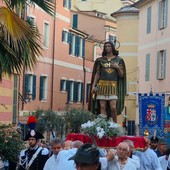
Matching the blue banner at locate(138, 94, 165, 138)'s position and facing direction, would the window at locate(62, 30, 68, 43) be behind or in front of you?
behind

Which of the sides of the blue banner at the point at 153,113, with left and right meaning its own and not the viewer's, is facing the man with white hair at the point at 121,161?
front

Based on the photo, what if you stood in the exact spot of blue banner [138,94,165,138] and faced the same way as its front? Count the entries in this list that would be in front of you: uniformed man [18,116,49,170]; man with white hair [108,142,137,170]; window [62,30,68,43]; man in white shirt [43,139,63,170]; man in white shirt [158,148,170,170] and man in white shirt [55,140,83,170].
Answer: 5

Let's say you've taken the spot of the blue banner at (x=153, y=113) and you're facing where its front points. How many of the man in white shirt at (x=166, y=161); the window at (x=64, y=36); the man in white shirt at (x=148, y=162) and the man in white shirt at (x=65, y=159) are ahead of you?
3

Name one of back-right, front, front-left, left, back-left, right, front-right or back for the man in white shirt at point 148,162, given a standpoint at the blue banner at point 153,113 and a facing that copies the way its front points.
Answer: front

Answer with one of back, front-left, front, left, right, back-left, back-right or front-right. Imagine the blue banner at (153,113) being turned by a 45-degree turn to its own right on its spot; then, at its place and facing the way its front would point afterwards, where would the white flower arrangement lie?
front-left

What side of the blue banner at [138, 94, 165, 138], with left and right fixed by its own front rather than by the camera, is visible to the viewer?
front

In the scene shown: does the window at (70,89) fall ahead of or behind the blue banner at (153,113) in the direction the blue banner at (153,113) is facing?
behind

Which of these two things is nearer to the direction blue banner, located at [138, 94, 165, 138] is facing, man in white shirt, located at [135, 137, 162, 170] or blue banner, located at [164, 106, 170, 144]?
the man in white shirt

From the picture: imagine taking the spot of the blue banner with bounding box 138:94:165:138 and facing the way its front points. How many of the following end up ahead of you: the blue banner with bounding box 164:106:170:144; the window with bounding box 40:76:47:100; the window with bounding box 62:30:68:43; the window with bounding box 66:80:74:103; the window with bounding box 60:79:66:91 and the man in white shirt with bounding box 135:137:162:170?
1

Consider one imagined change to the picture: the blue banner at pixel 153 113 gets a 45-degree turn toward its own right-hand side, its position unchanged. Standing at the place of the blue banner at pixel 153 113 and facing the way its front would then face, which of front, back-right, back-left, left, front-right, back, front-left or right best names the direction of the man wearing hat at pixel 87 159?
front-left

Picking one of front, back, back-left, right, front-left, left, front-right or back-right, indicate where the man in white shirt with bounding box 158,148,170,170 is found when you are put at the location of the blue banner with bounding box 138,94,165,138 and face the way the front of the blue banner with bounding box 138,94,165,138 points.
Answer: front

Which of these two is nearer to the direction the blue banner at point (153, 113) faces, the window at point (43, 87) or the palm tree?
the palm tree
